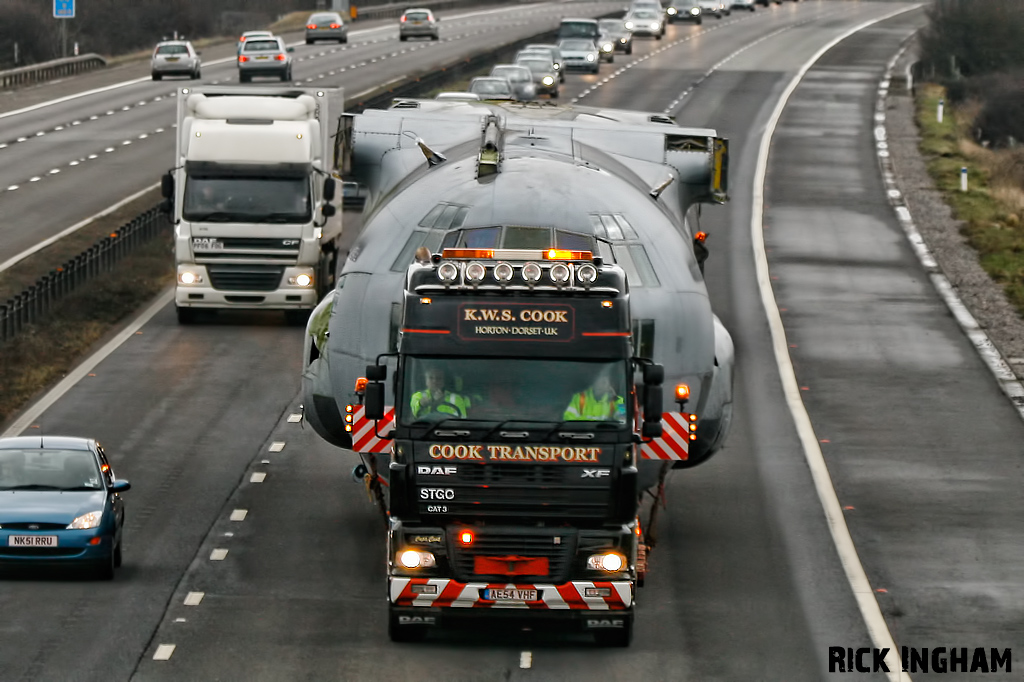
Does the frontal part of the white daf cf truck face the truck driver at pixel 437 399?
yes

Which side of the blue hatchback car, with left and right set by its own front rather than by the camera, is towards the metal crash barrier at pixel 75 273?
back

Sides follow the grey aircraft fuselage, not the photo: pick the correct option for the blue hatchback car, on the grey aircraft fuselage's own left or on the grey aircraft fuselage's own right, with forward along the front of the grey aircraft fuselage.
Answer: on the grey aircraft fuselage's own right

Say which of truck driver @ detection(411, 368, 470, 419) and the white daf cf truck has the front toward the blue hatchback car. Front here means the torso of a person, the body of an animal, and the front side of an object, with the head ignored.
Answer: the white daf cf truck

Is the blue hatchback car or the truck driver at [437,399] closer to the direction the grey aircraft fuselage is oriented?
the truck driver

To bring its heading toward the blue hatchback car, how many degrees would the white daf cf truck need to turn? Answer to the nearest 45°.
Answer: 0° — it already faces it

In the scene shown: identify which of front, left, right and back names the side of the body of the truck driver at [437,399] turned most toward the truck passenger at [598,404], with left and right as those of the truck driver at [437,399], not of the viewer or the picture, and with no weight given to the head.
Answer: left

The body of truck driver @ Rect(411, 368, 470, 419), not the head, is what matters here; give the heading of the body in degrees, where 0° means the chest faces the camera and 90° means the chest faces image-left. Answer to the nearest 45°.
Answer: approximately 0°

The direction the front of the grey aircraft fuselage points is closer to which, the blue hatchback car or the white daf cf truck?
the blue hatchback car

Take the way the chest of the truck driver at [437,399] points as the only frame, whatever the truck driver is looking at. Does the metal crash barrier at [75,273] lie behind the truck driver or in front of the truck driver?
behind
